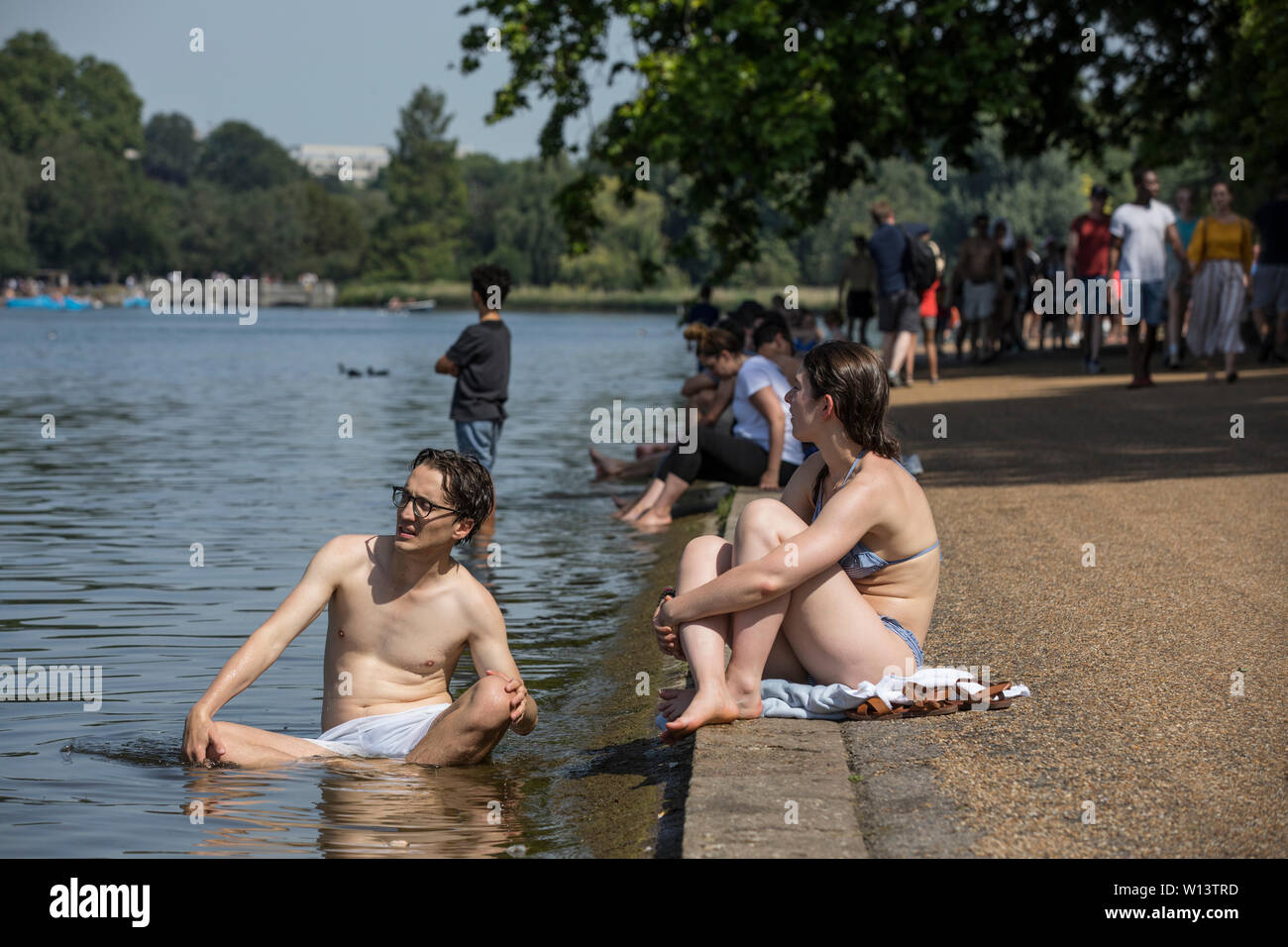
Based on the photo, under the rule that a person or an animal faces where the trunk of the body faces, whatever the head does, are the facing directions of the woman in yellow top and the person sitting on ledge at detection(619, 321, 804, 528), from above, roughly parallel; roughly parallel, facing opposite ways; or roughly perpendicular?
roughly perpendicular

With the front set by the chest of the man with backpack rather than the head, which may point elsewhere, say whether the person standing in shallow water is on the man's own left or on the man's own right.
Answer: on the man's own left

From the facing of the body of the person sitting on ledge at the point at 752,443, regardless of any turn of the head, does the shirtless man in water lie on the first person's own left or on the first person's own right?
on the first person's own left

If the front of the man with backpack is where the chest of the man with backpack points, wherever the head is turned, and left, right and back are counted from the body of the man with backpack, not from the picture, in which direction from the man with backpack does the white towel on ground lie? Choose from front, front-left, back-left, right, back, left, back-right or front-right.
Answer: back-left

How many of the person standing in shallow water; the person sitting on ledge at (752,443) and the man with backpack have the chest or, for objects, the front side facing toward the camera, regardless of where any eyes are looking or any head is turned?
0

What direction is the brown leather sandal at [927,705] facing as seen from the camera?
to the viewer's left

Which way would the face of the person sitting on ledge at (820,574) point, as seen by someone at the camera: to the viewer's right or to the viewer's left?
to the viewer's left

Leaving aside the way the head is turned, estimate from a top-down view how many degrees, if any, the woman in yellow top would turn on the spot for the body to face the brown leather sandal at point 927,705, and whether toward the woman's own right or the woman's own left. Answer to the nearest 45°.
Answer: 0° — they already face it

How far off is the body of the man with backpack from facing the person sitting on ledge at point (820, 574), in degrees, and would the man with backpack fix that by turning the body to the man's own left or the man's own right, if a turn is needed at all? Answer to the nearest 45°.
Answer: approximately 135° to the man's own left

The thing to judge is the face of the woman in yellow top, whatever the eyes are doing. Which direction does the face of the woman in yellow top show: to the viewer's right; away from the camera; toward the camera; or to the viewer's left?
toward the camera

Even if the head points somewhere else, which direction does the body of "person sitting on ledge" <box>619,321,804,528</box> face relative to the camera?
to the viewer's left

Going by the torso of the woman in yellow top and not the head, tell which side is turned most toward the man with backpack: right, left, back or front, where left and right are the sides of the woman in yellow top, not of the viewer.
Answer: right

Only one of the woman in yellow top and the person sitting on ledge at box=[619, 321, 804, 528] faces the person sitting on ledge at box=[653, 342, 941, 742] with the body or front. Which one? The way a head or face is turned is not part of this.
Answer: the woman in yellow top

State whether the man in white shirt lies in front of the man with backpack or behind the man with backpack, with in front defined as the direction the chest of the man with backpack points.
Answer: behind

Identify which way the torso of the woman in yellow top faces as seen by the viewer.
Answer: toward the camera
